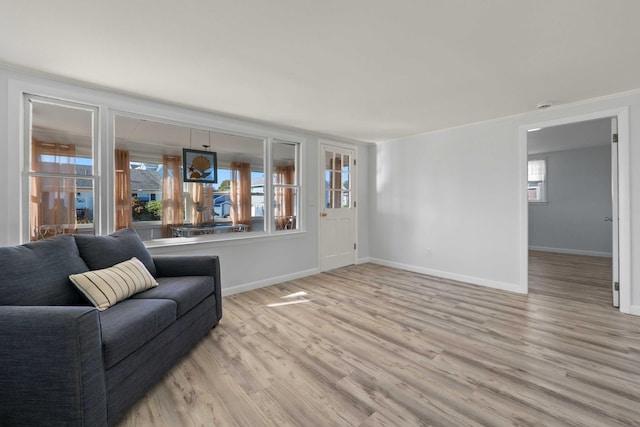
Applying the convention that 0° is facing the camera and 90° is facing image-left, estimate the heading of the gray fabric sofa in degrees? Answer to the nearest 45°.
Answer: approximately 315°

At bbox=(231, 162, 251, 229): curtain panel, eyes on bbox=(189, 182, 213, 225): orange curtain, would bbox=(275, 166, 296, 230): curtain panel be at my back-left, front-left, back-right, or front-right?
back-left

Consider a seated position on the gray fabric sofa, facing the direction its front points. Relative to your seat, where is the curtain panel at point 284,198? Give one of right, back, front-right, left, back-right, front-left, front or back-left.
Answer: left

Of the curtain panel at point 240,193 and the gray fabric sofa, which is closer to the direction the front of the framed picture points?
the gray fabric sofa

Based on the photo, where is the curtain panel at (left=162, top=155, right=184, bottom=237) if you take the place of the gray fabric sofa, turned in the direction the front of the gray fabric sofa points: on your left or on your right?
on your left

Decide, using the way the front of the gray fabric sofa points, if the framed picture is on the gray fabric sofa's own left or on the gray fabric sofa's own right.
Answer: on the gray fabric sofa's own left

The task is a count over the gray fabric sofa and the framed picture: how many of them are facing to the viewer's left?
0

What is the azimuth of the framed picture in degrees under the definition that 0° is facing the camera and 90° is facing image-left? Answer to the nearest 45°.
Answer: approximately 315°
